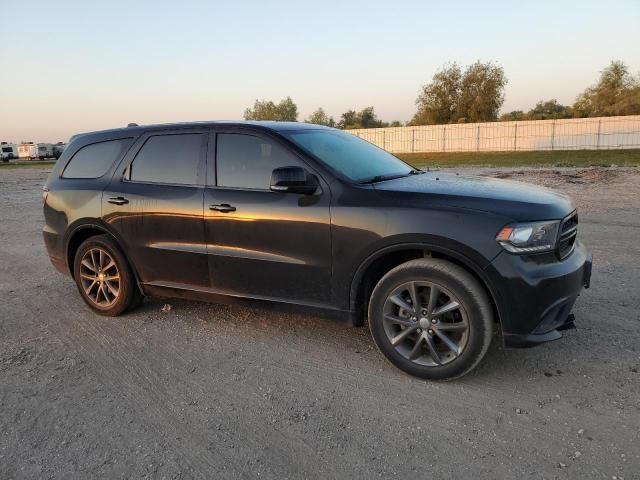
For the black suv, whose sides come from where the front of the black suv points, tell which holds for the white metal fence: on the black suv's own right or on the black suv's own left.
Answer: on the black suv's own left

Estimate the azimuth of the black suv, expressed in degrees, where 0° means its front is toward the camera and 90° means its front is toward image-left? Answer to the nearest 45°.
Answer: approximately 315°
